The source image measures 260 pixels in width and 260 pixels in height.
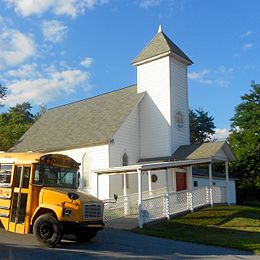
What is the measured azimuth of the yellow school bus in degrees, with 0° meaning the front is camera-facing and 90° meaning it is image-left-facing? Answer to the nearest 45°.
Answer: approximately 315°

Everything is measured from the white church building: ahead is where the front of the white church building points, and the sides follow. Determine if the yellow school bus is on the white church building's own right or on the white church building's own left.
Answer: on the white church building's own right

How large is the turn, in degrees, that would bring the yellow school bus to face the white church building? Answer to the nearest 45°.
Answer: approximately 90° to its left

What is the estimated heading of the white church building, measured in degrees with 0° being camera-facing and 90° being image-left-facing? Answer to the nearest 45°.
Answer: approximately 315°
